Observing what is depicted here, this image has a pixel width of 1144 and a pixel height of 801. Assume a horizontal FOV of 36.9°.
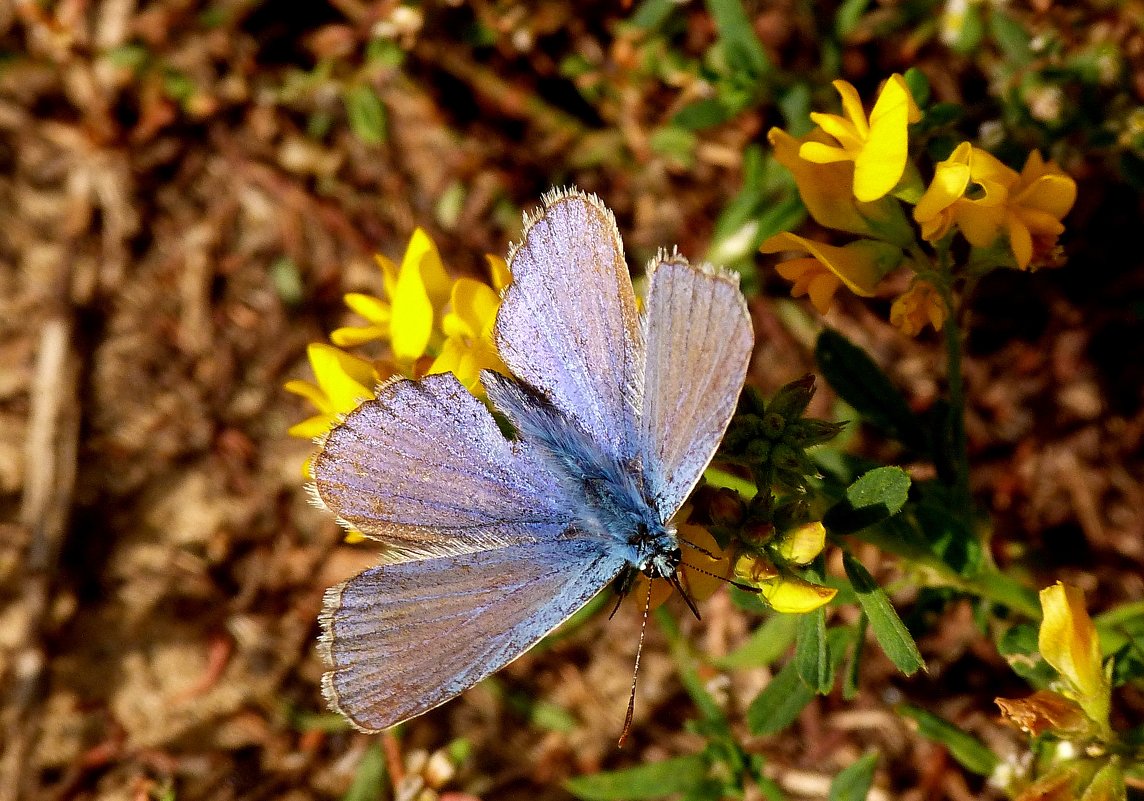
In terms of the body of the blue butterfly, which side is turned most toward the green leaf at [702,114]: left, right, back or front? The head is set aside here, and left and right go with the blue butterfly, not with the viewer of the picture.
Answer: left

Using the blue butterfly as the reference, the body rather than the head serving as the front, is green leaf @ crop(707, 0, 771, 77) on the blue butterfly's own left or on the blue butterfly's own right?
on the blue butterfly's own left

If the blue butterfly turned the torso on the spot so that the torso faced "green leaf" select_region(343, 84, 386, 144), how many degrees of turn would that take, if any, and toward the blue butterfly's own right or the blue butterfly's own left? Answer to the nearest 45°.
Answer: approximately 135° to the blue butterfly's own left

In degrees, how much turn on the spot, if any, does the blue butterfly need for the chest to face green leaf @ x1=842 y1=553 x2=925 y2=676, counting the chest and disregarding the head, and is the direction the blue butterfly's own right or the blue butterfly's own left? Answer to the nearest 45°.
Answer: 0° — it already faces it

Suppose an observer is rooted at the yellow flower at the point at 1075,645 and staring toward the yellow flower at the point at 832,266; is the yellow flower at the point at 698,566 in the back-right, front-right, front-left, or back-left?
front-left

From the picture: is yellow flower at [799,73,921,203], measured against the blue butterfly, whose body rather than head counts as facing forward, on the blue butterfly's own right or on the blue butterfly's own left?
on the blue butterfly's own left

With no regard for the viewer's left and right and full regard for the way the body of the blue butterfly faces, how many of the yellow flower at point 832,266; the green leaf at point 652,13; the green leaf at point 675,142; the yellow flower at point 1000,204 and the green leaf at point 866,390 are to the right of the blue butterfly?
0

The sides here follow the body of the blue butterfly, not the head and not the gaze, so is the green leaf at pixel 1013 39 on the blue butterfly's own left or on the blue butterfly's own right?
on the blue butterfly's own left

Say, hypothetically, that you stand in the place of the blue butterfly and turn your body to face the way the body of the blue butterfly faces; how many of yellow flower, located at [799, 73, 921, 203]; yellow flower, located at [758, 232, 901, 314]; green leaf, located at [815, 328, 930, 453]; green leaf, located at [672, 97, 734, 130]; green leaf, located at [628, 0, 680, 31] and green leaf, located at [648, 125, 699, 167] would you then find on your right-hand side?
0

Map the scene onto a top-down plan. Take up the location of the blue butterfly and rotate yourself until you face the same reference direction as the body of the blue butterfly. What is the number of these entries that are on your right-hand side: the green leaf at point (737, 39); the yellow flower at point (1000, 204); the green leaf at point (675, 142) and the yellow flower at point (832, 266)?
0

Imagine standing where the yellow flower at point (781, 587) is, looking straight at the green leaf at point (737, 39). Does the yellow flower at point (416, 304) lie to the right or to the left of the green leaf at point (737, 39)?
left

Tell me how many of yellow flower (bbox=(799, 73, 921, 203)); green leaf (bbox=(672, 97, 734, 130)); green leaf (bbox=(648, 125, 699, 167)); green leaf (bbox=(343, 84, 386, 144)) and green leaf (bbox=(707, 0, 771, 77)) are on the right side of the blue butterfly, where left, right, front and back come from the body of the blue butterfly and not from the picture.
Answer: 0

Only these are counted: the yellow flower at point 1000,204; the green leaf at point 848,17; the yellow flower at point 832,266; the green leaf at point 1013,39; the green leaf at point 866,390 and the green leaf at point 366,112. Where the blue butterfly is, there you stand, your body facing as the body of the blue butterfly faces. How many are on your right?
0

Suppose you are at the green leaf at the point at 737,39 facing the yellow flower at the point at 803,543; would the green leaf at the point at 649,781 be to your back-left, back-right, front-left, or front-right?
front-right

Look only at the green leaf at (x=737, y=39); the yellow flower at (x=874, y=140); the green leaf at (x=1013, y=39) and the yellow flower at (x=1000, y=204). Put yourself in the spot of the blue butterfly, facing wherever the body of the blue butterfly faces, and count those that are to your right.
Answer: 0

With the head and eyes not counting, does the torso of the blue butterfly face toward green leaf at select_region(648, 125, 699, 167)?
no
